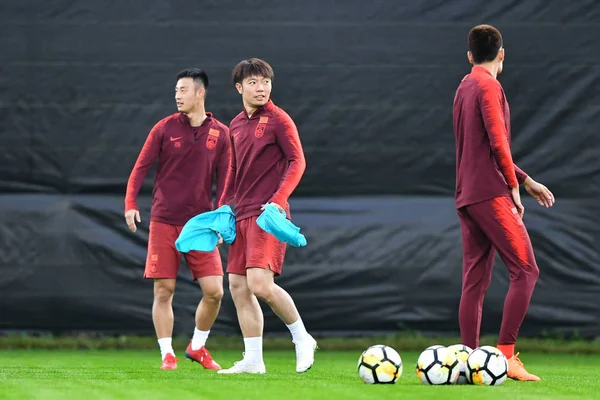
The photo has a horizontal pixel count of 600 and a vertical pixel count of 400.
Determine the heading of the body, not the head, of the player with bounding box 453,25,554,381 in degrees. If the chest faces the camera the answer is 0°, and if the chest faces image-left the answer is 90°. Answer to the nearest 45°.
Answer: approximately 225°

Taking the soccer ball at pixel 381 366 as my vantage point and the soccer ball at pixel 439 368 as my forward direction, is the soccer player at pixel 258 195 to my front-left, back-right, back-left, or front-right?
back-left

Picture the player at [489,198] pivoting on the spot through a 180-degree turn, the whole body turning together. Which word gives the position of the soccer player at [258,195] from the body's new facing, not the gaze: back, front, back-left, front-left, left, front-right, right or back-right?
front-right

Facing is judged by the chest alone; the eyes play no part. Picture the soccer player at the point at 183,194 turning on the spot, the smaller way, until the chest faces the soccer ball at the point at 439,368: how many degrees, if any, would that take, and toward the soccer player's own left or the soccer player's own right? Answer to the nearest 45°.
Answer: approximately 45° to the soccer player's own left

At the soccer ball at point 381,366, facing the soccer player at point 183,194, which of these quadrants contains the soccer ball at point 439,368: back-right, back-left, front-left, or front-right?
back-right

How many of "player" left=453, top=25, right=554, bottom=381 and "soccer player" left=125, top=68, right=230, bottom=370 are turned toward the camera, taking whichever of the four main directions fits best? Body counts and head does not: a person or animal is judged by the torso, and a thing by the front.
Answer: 1

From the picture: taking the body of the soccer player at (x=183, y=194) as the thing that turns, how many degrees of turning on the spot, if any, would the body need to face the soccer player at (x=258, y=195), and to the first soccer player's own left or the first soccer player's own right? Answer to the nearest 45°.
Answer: approximately 45° to the first soccer player's own left

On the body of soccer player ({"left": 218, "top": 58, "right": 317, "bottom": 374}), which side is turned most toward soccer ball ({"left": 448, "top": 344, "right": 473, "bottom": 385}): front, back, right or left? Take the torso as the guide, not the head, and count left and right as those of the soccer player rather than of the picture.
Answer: left
